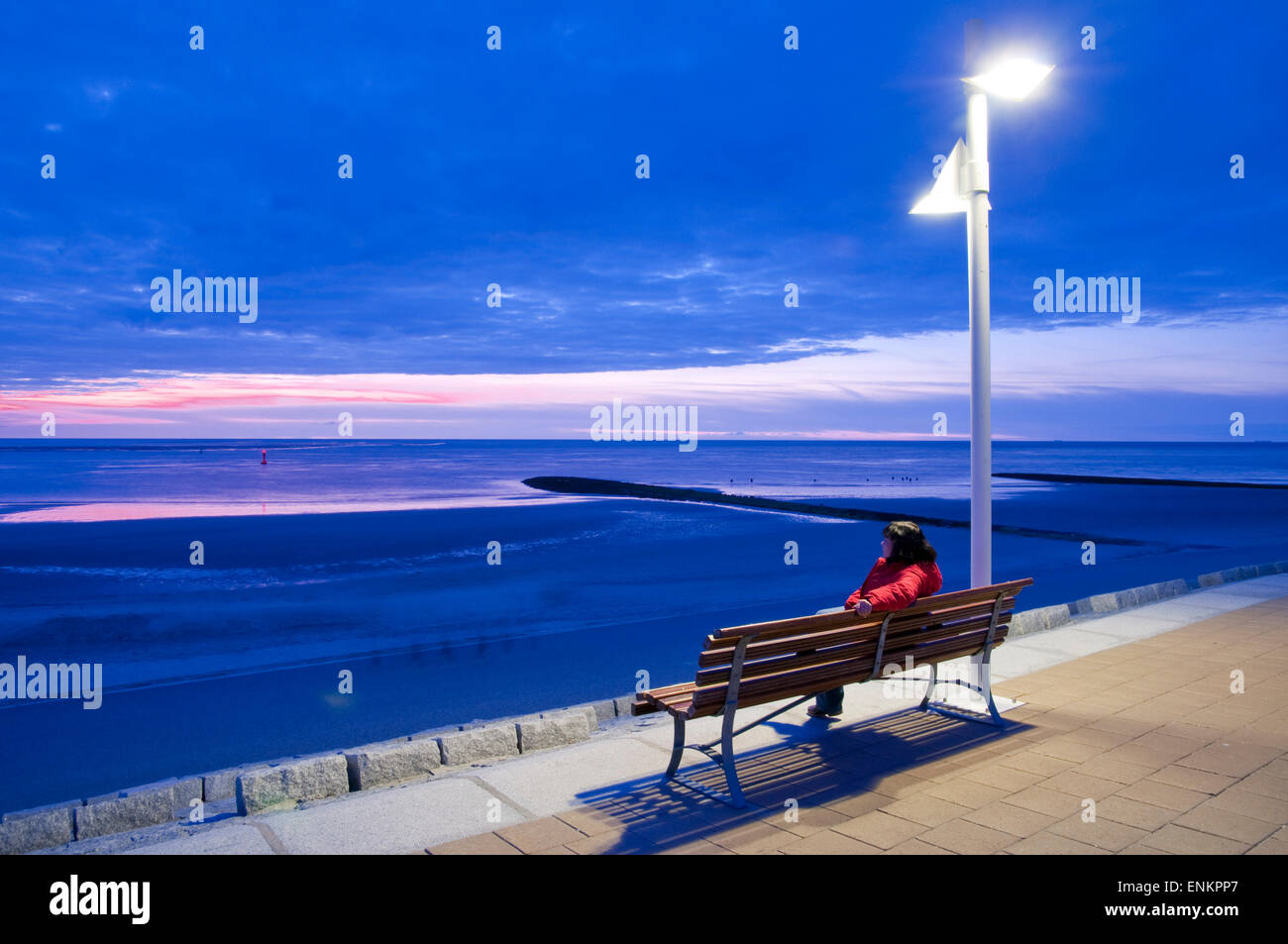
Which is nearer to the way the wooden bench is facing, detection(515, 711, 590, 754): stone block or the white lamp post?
the stone block

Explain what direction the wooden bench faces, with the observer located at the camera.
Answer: facing away from the viewer and to the left of the viewer

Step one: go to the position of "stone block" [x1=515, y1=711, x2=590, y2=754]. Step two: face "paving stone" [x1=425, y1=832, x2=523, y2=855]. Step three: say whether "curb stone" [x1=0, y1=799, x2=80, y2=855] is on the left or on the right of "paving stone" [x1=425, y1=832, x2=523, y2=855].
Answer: right

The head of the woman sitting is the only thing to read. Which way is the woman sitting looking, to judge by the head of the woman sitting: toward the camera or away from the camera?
away from the camera

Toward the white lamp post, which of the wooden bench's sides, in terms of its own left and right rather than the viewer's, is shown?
right

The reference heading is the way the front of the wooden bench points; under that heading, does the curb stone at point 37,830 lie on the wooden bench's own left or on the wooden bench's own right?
on the wooden bench's own left

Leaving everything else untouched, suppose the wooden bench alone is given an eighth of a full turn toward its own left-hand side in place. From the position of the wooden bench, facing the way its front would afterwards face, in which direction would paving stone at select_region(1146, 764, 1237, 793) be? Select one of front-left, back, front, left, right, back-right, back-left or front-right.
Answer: back
